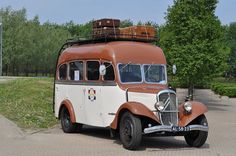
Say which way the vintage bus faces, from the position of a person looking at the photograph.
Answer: facing the viewer and to the right of the viewer

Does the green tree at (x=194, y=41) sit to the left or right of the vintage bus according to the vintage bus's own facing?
on its left
